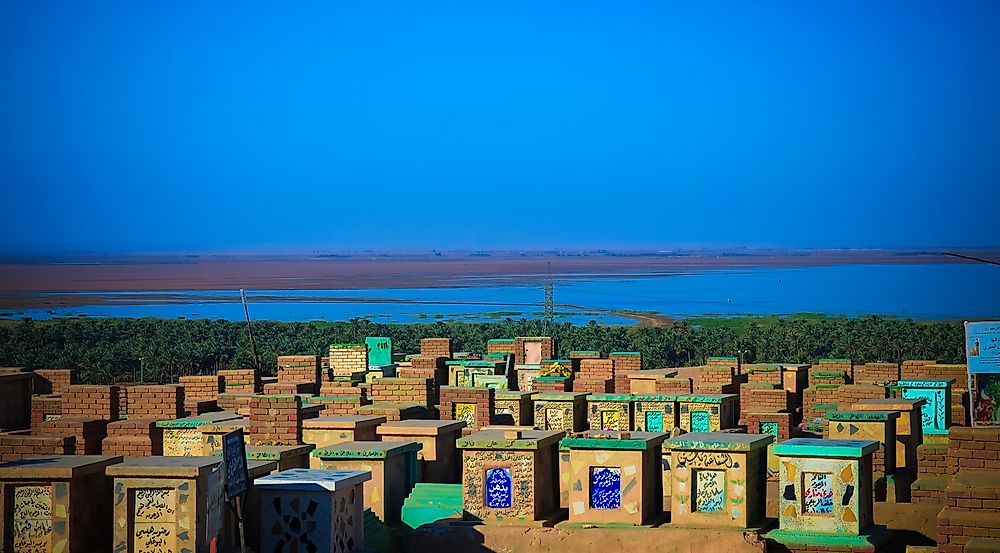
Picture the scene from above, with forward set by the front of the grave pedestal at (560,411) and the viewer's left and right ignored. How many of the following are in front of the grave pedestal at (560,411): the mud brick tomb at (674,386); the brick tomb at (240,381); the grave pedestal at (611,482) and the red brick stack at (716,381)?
1

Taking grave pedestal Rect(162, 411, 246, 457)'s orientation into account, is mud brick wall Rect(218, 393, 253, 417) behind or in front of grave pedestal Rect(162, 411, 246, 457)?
behind

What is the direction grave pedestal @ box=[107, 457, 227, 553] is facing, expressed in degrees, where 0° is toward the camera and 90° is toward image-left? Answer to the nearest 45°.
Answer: approximately 0°

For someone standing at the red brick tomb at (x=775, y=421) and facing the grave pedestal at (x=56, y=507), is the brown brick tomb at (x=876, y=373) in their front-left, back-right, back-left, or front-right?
back-right

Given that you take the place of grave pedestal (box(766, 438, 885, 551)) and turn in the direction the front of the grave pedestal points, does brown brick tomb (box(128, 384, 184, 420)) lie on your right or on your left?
on your right

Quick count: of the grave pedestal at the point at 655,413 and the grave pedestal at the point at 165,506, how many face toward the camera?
2

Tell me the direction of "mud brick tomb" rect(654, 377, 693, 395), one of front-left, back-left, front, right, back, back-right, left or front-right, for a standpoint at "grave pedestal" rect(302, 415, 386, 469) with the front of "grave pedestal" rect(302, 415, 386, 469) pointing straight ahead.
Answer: back-left

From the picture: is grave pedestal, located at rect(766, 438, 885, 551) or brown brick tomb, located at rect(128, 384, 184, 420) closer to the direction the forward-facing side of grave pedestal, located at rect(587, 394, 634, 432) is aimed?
the grave pedestal

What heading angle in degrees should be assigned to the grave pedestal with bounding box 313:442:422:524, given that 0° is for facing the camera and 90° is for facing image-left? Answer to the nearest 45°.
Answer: approximately 0°

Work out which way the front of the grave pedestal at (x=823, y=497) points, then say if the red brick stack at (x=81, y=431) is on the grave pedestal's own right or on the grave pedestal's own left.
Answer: on the grave pedestal's own right

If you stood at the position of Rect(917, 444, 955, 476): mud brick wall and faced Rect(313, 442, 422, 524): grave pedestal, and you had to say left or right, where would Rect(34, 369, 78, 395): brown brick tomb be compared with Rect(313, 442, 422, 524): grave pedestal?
right

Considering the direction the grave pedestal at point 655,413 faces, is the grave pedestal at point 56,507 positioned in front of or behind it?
in front

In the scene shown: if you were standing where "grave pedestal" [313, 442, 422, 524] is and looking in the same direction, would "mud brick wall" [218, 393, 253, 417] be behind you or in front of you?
behind
